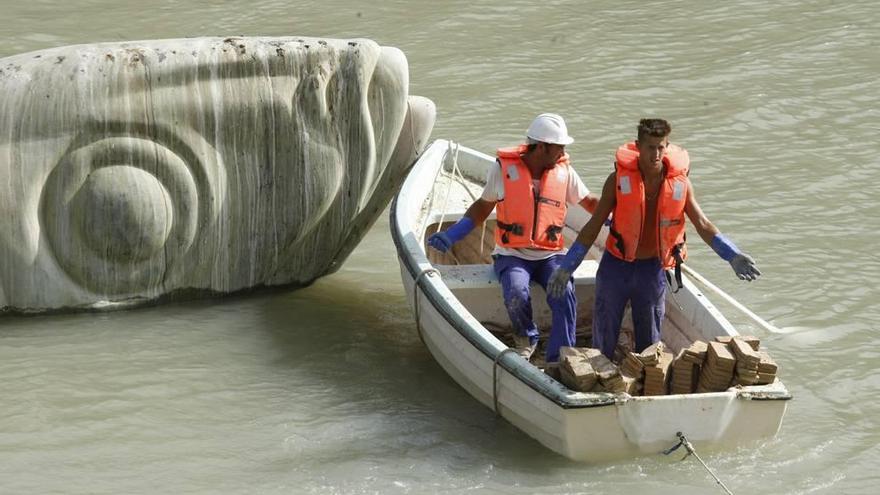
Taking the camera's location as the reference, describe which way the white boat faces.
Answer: facing away from the viewer and to the left of the viewer

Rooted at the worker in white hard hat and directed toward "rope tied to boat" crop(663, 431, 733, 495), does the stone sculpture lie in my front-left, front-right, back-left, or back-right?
back-right
